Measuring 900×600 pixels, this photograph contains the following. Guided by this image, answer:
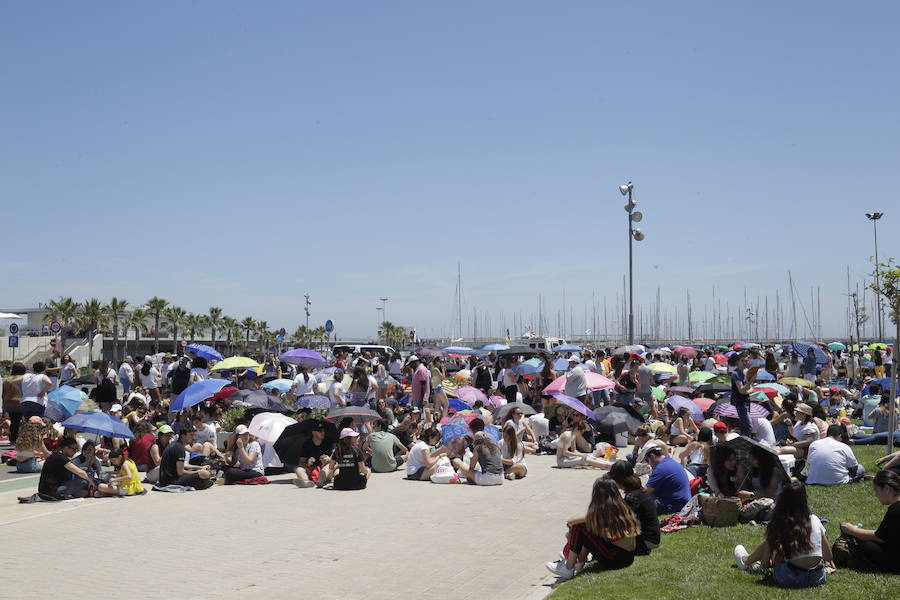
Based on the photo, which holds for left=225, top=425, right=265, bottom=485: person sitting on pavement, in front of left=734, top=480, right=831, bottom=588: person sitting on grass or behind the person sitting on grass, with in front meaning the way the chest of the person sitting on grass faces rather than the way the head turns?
in front

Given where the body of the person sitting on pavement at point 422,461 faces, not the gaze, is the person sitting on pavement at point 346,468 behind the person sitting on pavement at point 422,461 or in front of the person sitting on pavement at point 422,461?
behind

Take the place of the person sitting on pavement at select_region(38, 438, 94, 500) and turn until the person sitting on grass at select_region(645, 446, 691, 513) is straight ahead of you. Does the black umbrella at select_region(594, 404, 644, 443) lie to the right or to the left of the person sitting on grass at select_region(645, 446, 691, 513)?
left

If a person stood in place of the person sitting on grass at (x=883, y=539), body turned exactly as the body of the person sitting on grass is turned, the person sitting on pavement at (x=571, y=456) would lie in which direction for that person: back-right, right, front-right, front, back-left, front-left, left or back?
front-right

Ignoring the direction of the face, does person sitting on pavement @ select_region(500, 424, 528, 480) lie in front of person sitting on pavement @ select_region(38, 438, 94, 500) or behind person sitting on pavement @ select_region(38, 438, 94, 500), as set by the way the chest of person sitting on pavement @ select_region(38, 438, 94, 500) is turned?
in front

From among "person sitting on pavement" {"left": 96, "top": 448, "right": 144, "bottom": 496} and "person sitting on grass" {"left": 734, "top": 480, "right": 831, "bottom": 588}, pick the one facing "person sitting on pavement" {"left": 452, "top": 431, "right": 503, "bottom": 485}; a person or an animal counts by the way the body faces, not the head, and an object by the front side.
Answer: the person sitting on grass

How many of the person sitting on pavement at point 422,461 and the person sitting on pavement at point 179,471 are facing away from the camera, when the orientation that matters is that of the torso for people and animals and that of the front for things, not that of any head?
0

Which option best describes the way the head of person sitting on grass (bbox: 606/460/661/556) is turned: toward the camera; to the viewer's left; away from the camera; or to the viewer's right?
away from the camera

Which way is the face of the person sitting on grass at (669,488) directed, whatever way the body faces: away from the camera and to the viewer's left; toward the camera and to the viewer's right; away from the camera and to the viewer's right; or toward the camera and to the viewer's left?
away from the camera and to the viewer's left

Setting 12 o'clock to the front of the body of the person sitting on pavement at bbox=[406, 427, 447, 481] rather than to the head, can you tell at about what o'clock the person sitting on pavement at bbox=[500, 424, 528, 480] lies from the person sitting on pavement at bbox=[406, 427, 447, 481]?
the person sitting on pavement at bbox=[500, 424, 528, 480] is roughly at 12 o'clock from the person sitting on pavement at bbox=[406, 427, 447, 481].

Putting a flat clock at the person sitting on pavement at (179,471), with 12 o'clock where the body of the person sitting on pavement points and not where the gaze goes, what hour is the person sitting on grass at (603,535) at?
The person sitting on grass is roughly at 2 o'clock from the person sitting on pavement.

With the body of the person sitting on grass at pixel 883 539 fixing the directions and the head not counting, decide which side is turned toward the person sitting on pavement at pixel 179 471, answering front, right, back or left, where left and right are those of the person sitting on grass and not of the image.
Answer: front

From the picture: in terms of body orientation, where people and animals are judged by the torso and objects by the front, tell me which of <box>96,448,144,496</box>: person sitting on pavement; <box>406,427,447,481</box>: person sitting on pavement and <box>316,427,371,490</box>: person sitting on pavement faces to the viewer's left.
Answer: <box>96,448,144,496</box>: person sitting on pavement
